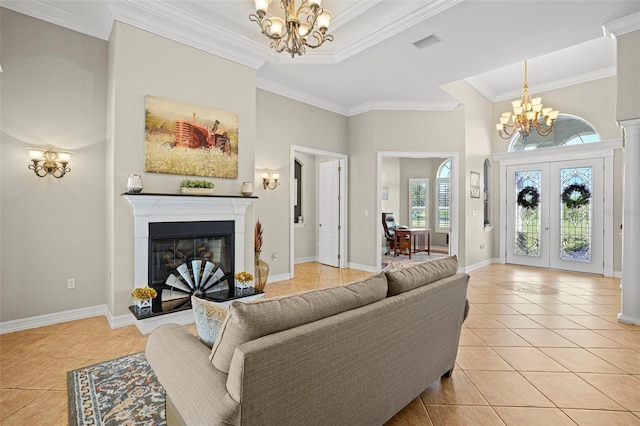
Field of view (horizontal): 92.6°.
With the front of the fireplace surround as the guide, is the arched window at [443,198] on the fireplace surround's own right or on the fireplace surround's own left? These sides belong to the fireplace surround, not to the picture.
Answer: on the fireplace surround's own left

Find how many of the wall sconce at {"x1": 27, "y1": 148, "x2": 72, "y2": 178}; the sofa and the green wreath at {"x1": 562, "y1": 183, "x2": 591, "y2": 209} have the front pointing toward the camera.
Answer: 2

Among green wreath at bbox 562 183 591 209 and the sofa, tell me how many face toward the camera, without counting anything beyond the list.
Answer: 1

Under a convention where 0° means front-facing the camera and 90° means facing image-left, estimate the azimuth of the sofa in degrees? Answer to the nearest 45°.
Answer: approximately 135°

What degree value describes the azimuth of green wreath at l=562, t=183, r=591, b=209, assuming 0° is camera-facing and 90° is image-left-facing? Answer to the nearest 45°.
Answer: approximately 0°

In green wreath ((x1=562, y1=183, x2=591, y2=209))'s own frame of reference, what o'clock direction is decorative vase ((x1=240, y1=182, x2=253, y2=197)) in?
The decorative vase is roughly at 1 o'clock from the green wreath.

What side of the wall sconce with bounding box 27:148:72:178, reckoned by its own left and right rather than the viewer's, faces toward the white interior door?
left

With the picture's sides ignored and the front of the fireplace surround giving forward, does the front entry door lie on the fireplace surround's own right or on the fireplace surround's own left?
on the fireplace surround's own left

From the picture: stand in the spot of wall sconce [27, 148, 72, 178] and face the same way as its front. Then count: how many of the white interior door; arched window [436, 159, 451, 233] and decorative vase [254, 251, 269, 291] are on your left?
3

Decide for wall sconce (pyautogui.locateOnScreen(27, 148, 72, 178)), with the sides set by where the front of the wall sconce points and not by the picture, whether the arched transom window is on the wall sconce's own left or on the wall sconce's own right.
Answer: on the wall sconce's own left
